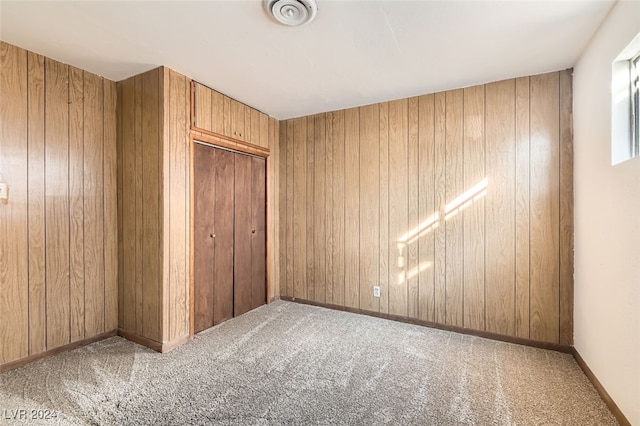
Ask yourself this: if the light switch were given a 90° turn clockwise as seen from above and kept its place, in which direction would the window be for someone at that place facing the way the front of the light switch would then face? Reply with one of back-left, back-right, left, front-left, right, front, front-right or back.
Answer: back-left

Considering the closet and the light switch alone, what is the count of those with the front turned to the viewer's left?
0

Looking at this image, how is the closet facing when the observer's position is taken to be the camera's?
facing the viewer and to the right of the viewer

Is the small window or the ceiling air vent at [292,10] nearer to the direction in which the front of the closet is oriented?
the small window

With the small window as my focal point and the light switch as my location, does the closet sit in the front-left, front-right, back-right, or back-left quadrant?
front-left

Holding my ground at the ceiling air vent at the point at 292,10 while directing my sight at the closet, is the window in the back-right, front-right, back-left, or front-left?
back-right

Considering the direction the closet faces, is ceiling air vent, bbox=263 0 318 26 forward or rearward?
forward

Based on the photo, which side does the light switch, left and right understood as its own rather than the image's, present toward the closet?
left

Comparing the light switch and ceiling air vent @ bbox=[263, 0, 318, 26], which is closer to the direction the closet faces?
the ceiling air vent

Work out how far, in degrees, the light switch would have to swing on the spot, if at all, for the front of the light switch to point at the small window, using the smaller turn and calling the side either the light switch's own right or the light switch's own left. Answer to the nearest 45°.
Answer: approximately 45° to the light switch's own left

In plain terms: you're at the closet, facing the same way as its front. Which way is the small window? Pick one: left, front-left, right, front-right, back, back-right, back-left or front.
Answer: front

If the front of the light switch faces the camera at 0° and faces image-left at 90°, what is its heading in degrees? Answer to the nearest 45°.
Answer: approximately 0°

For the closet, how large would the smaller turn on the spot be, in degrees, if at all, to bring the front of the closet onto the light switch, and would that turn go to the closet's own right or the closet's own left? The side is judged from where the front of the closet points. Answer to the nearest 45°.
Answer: approximately 90° to the closet's own right
